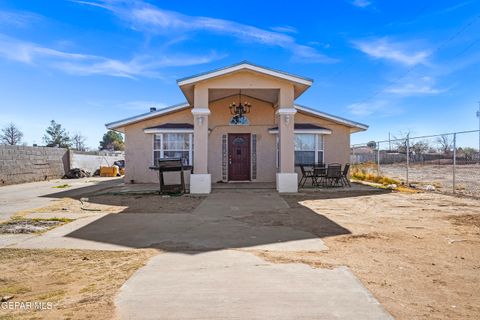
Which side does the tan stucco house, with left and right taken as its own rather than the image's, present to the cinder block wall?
right

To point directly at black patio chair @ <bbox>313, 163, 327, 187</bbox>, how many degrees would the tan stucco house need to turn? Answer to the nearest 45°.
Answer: approximately 45° to its left

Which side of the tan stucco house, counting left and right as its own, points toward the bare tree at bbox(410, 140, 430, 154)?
back

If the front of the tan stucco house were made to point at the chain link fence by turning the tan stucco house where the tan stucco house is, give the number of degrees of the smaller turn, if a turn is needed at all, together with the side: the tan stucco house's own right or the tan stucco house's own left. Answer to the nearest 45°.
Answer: approximately 90° to the tan stucco house's own left

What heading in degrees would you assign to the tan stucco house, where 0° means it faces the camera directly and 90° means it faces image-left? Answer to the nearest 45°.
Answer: approximately 0°
